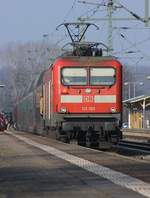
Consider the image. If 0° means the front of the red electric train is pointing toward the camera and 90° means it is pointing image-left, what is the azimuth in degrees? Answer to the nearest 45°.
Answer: approximately 0°
